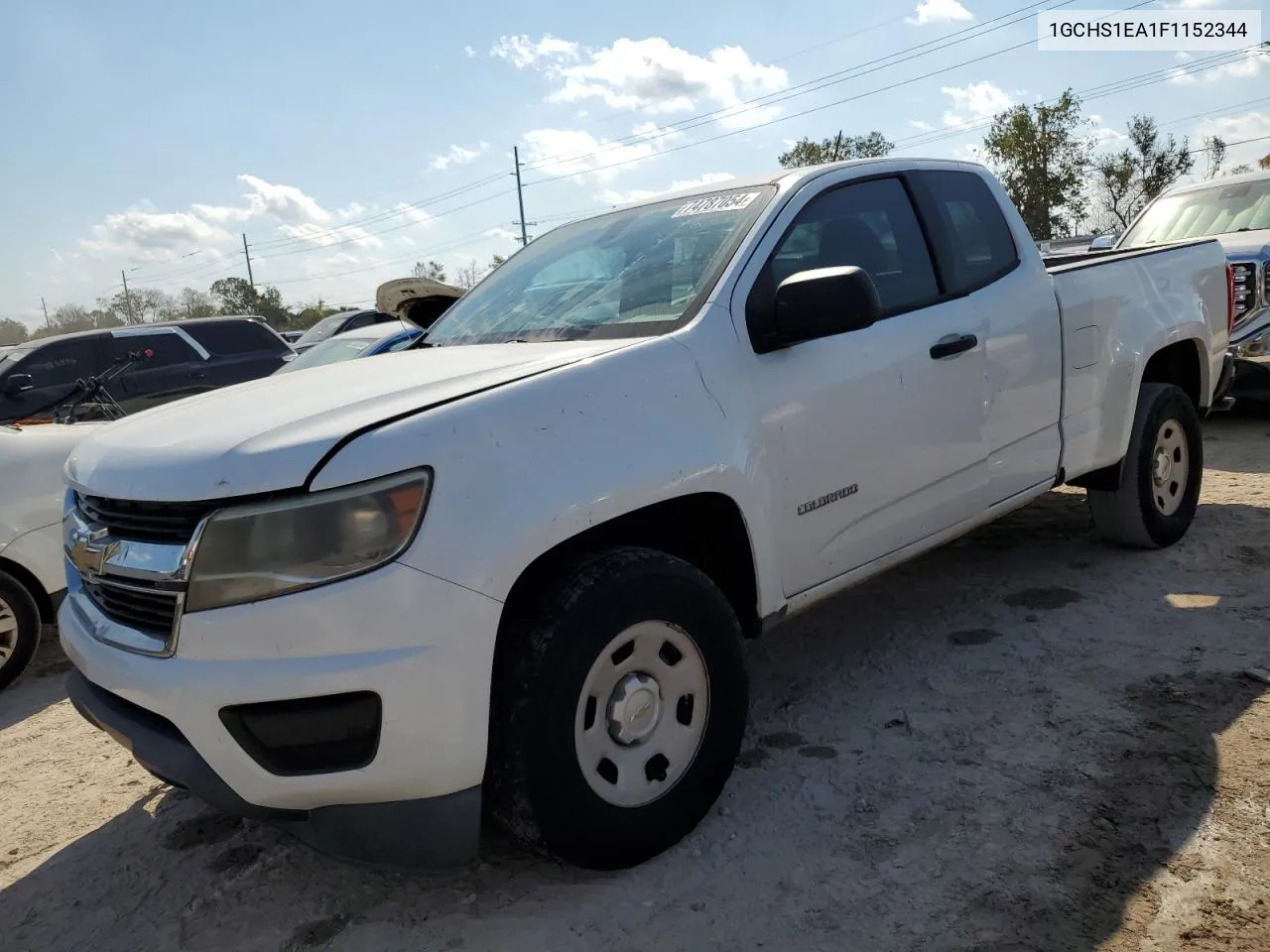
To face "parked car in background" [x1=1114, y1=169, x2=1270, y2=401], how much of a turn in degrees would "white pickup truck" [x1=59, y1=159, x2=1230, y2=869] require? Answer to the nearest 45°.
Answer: approximately 180°

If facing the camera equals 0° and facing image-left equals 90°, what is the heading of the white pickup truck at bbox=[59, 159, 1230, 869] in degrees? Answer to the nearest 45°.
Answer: approximately 45°

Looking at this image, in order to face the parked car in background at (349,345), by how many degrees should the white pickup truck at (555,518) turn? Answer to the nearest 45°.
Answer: approximately 135° to its right

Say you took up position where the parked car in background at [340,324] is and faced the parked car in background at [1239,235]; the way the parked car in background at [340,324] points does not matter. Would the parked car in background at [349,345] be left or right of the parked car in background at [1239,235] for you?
right

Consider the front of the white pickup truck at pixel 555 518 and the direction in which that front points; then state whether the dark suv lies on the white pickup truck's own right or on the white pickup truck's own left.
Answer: on the white pickup truck's own right

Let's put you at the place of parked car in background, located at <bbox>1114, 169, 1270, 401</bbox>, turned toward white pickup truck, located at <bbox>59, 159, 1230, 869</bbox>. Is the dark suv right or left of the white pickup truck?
right
